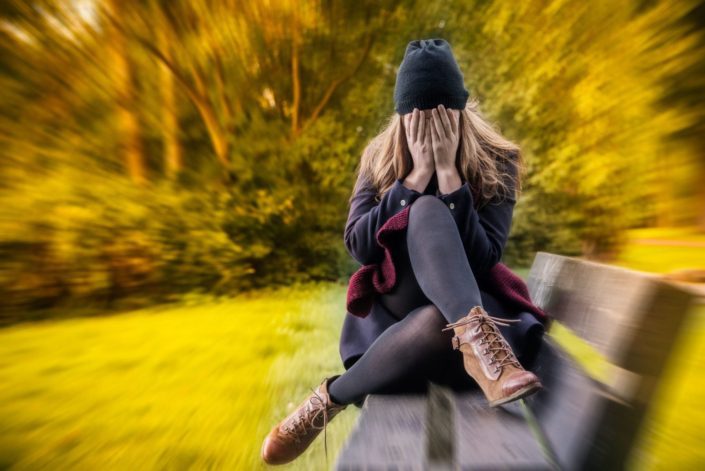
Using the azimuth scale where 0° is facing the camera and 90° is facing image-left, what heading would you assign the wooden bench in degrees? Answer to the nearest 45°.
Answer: approximately 90°
